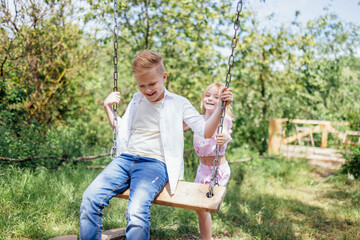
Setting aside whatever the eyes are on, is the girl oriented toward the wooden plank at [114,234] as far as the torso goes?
no

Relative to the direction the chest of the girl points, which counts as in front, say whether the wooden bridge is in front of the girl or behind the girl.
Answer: behind

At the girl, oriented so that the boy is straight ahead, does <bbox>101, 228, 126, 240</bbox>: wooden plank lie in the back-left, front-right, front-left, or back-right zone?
front-right

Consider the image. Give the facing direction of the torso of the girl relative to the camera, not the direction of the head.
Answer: toward the camera

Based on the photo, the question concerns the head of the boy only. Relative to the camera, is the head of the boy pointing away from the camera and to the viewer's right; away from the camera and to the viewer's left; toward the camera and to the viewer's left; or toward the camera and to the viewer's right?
toward the camera and to the viewer's left

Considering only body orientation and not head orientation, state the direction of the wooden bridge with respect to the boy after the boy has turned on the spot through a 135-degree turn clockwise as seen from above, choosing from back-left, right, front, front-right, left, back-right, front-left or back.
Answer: front-right

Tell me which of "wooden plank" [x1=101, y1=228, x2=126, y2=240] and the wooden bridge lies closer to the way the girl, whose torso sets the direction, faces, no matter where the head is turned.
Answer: the wooden plank

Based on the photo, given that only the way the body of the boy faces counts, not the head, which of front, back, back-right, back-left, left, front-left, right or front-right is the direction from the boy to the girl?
back

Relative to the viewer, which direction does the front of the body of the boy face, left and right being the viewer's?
facing the viewer and to the left of the viewer

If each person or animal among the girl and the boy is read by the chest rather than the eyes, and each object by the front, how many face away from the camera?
0
